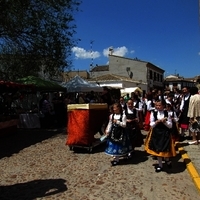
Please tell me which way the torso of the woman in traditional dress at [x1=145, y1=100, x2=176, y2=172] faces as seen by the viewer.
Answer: toward the camera

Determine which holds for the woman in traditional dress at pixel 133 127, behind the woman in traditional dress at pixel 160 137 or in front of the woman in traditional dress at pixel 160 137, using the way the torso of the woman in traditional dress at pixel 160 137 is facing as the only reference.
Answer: behind

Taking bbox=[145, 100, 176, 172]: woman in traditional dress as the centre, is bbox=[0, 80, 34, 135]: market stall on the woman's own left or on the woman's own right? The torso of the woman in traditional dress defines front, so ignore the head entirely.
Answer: on the woman's own right

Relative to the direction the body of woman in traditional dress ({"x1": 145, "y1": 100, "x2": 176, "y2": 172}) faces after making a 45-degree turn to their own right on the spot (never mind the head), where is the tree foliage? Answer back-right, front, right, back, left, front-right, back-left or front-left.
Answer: right

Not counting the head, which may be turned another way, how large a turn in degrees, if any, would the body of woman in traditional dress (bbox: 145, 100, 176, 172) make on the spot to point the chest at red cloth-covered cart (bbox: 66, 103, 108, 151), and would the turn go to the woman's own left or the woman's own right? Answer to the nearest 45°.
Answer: approximately 135° to the woman's own right
